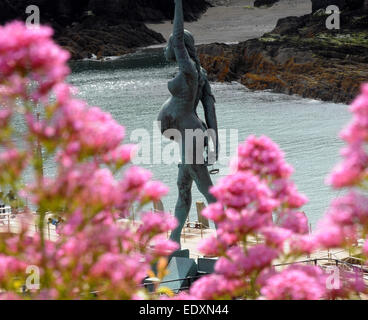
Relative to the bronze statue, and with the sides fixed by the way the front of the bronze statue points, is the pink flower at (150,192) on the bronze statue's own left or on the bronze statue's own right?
on the bronze statue's own left

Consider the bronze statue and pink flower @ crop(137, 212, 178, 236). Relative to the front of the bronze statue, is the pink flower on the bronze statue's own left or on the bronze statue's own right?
on the bronze statue's own left

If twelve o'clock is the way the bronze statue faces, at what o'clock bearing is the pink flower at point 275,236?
The pink flower is roughly at 9 o'clock from the bronze statue.

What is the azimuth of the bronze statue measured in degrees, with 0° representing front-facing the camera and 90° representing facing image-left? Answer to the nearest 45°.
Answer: approximately 90°

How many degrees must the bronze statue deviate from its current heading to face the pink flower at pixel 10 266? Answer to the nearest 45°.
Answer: approximately 90° to its left

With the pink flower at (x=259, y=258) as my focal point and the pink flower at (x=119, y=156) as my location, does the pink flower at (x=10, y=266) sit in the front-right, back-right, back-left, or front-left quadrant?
back-right

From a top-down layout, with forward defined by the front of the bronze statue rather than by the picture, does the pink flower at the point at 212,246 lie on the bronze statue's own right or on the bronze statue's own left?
on the bronze statue's own left

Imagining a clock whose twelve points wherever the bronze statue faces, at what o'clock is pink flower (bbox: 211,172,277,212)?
The pink flower is roughly at 9 o'clock from the bronze statue.
